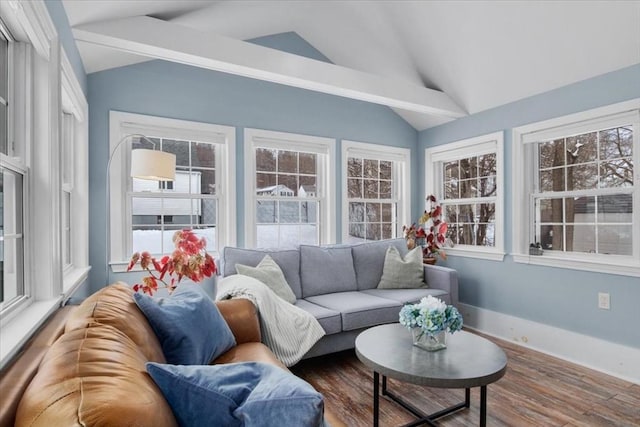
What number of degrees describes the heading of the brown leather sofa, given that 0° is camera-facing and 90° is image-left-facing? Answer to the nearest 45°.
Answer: approximately 270°

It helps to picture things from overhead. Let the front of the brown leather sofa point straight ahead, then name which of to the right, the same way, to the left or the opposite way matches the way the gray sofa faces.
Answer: to the right

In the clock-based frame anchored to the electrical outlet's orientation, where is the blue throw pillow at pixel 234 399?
The blue throw pillow is roughly at 11 o'clock from the electrical outlet.

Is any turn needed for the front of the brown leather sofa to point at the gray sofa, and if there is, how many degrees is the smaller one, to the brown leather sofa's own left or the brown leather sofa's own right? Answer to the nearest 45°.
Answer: approximately 45° to the brown leather sofa's own left

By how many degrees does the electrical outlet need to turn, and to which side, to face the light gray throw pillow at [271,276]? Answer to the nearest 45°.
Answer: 0° — it already faces it

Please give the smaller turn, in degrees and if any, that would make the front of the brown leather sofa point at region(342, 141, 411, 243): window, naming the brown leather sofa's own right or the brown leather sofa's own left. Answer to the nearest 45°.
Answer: approximately 45° to the brown leather sofa's own left

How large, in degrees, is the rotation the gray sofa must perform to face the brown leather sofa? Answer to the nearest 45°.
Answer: approximately 45° to its right

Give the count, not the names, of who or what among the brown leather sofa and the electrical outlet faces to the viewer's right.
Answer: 1
